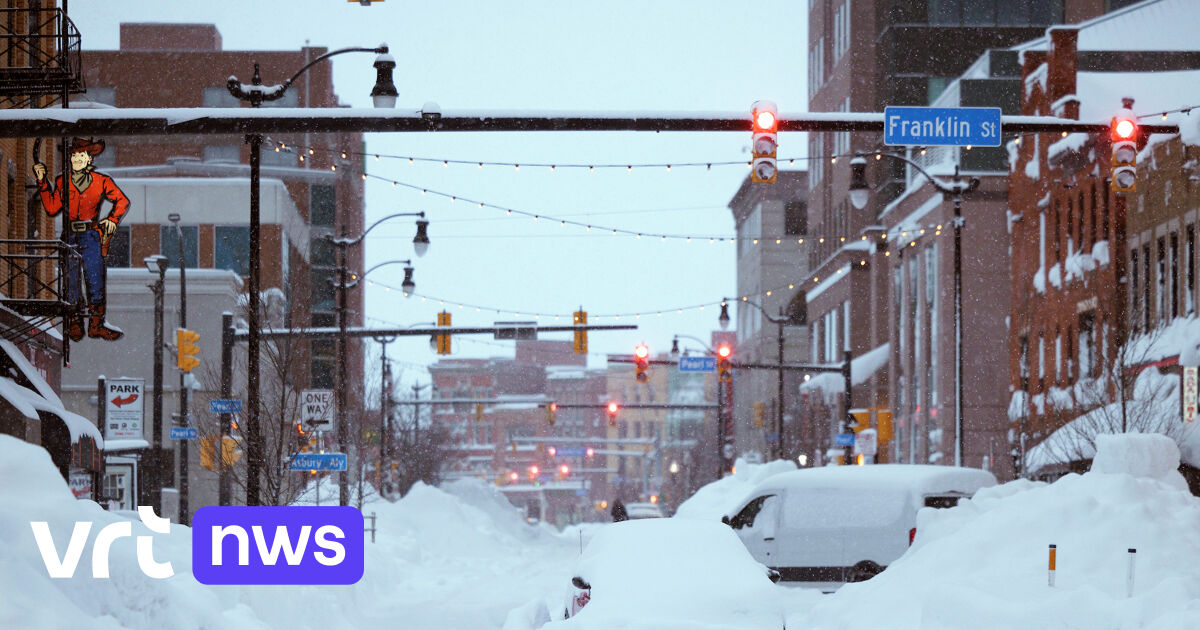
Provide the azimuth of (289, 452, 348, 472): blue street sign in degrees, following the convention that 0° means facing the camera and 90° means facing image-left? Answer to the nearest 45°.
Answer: approximately 0°

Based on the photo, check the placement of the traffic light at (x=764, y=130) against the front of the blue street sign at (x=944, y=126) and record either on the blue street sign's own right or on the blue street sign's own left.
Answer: on the blue street sign's own right

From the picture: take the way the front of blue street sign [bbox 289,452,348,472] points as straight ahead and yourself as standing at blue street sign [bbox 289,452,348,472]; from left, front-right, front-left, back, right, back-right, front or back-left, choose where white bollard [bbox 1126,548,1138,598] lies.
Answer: front-left

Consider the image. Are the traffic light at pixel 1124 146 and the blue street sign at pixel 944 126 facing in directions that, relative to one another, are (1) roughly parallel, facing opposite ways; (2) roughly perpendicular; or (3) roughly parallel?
roughly parallel

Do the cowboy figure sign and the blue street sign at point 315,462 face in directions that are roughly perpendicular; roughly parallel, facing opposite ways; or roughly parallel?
roughly parallel

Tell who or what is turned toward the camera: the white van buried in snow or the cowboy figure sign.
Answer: the cowboy figure sign

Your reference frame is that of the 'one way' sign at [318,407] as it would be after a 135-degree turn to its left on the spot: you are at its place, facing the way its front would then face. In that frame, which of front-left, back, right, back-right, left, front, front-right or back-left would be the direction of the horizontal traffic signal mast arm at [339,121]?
back-right

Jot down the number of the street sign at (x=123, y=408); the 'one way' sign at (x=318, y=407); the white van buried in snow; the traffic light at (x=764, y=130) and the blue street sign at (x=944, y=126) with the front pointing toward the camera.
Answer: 4

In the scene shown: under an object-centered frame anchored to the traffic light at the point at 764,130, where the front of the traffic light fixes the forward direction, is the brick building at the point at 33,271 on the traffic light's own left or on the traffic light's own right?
on the traffic light's own right

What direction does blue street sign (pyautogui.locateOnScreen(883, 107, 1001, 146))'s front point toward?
toward the camera

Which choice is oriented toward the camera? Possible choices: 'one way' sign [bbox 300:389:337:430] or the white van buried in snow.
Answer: the 'one way' sign

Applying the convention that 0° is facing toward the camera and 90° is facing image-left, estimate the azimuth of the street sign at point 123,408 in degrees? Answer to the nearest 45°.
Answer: approximately 0°

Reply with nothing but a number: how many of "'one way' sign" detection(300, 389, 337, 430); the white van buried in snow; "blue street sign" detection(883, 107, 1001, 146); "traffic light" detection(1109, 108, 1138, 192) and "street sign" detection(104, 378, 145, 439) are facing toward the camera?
4

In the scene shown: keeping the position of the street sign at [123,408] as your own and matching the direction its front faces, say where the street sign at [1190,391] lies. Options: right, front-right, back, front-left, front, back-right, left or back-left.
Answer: left

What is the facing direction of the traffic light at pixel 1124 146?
toward the camera
